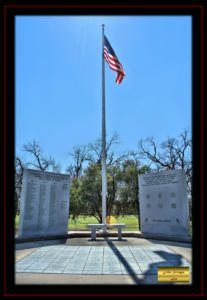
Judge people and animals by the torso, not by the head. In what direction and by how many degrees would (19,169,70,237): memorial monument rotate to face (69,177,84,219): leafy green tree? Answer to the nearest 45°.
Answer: approximately 135° to its left

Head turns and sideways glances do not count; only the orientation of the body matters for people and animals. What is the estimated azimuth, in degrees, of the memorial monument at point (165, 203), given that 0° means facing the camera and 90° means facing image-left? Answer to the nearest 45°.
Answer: approximately 45°

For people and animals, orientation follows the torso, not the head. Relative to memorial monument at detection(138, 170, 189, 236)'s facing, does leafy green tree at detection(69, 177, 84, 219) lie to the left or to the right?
on its right

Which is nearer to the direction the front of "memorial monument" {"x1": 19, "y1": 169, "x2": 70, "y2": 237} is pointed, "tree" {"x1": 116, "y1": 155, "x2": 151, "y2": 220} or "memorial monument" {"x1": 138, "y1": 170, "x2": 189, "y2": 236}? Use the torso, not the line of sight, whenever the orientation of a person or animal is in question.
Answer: the memorial monument

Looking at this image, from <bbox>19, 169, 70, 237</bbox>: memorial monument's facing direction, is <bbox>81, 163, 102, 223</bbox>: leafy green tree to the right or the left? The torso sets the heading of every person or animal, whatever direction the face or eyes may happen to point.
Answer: on its left

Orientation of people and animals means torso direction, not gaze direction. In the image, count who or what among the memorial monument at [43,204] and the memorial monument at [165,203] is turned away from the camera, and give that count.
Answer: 0

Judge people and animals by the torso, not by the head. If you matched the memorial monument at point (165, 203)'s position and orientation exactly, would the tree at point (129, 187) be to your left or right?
on your right

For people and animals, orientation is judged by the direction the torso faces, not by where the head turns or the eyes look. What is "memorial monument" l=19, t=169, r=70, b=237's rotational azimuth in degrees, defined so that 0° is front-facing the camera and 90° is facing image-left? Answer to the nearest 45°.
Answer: approximately 315°
